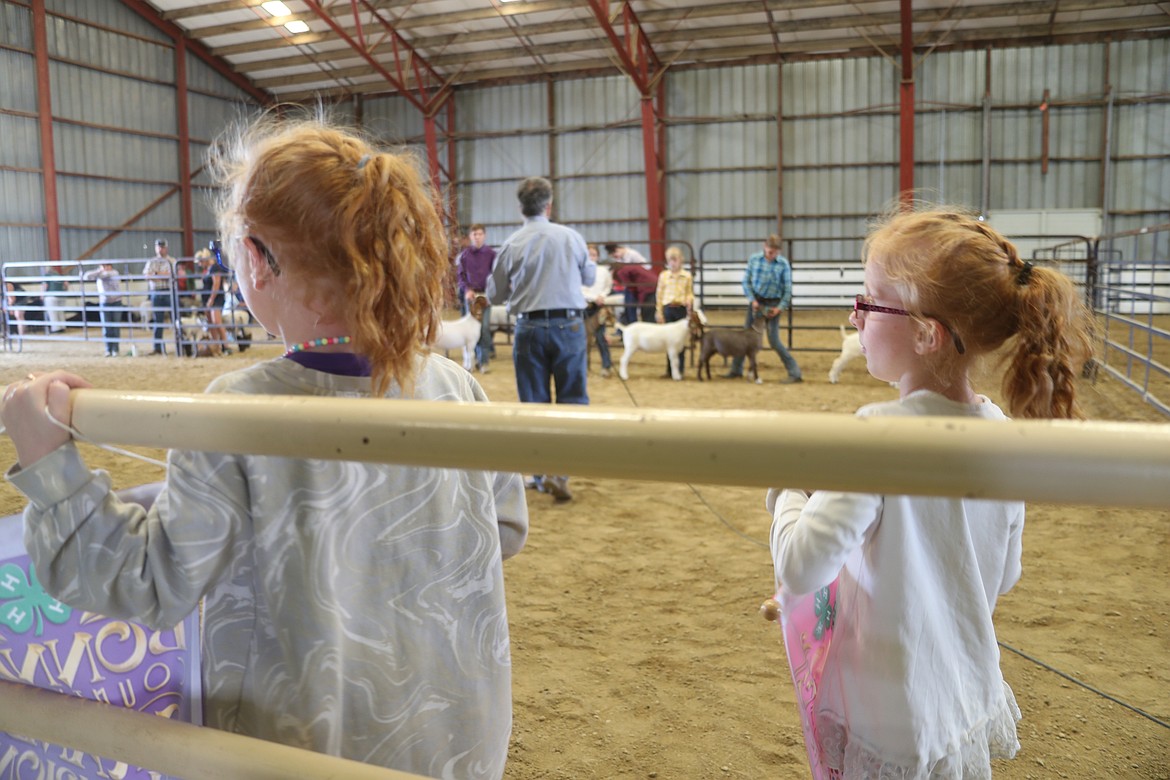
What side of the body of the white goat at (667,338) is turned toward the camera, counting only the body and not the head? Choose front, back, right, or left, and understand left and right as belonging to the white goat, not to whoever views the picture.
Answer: right

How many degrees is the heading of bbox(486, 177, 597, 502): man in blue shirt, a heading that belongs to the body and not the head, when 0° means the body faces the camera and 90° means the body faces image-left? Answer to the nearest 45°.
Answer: approximately 180°

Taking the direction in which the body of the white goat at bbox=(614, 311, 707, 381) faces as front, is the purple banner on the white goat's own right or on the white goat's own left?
on the white goat's own right

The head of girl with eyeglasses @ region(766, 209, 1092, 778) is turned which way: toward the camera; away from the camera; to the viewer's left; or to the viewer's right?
to the viewer's left

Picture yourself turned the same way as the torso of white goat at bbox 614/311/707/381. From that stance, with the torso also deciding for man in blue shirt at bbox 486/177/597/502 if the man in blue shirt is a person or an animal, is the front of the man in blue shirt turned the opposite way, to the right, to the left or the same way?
to the left

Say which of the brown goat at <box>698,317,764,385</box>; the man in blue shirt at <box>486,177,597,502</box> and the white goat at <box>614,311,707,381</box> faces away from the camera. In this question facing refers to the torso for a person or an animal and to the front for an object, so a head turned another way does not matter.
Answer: the man in blue shirt

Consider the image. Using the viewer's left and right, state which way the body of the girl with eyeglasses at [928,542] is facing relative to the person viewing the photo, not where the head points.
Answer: facing away from the viewer and to the left of the viewer

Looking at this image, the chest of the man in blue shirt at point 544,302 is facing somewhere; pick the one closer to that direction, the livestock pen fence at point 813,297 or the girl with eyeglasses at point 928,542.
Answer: the livestock pen fence

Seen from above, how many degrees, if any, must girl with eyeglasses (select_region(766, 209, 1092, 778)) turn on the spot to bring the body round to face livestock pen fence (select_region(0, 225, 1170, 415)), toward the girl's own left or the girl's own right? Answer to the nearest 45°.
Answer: approximately 45° to the girl's own right
